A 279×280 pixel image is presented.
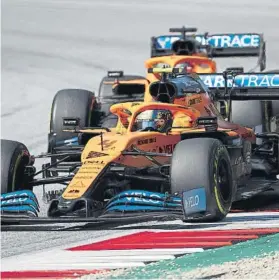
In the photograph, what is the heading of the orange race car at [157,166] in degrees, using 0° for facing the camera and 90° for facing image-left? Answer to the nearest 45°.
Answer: approximately 45°
